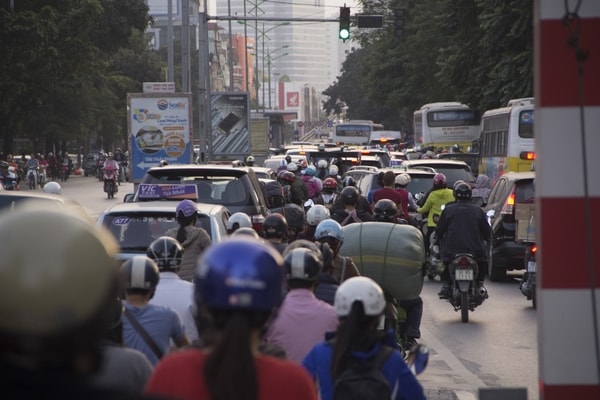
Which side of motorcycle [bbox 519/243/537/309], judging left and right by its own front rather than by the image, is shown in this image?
back

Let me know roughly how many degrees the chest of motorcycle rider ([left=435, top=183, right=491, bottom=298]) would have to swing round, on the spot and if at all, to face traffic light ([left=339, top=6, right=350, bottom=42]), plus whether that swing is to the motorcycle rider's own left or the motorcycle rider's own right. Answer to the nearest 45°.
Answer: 0° — they already face it

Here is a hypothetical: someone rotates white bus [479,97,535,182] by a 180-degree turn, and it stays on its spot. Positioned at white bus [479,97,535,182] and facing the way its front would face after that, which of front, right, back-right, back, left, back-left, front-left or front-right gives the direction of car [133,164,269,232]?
front-right

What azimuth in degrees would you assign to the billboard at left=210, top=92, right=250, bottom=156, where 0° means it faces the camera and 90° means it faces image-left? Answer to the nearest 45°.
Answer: approximately 0°

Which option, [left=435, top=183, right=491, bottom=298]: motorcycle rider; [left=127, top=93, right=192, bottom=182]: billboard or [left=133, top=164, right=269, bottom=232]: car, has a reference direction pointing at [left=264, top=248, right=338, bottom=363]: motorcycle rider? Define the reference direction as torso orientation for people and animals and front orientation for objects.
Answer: the billboard

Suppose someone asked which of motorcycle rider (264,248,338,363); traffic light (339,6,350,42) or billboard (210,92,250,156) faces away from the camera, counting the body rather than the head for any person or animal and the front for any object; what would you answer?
the motorcycle rider

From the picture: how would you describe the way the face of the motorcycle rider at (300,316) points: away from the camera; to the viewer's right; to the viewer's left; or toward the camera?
away from the camera

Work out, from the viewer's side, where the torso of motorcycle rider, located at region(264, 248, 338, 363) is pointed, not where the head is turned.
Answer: away from the camera

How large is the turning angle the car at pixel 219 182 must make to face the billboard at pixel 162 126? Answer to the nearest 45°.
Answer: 0° — it already faces it

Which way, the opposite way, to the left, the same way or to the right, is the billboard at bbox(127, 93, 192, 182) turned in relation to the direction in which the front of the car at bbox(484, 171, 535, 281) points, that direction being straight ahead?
the opposite way

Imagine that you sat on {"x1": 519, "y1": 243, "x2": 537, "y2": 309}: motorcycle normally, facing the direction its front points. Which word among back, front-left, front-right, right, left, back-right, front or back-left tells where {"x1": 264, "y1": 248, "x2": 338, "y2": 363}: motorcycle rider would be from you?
back

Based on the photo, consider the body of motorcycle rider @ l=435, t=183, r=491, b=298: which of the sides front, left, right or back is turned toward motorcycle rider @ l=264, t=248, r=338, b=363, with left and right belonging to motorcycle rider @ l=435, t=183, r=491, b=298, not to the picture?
back

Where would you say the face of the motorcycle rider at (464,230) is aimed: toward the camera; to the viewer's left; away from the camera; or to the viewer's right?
away from the camera

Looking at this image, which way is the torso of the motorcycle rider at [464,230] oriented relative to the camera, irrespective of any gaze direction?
away from the camera

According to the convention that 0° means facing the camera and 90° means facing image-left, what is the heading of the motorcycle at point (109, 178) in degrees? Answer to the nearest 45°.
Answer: approximately 0°

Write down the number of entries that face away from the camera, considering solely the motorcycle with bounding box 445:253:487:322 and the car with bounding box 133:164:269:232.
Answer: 2
